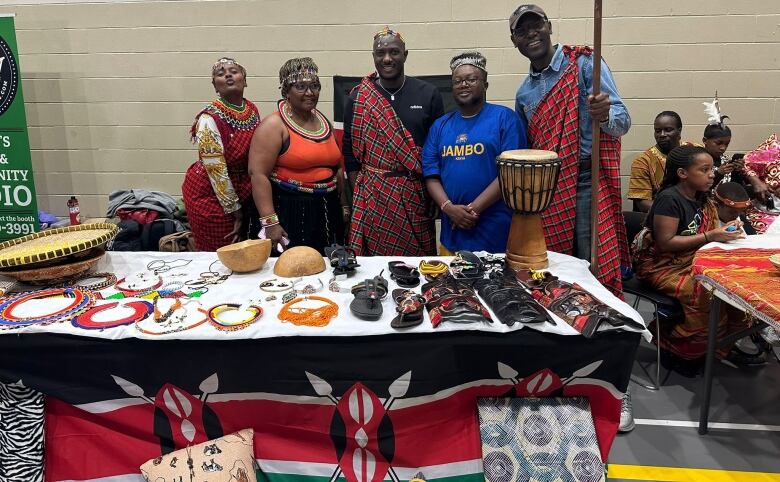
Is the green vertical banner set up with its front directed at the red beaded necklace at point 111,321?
yes

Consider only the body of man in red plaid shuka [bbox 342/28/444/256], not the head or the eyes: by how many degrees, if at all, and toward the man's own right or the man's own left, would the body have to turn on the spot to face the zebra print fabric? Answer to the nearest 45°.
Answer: approximately 45° to the man's own right

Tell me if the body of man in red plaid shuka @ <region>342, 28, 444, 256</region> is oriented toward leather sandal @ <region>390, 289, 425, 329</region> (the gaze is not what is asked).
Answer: yes

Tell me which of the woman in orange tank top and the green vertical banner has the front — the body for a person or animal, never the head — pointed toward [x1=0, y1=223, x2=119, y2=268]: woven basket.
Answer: the green vertical banner

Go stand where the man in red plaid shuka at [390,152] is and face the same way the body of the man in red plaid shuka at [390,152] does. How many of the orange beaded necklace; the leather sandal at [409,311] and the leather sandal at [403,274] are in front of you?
3

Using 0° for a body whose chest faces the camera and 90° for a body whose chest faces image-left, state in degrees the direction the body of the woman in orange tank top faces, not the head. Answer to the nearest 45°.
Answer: approximately 315°

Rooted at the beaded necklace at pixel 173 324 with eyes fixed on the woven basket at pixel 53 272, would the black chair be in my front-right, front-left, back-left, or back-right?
back-right

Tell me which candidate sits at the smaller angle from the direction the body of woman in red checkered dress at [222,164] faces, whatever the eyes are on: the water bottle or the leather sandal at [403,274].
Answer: the leather sandal

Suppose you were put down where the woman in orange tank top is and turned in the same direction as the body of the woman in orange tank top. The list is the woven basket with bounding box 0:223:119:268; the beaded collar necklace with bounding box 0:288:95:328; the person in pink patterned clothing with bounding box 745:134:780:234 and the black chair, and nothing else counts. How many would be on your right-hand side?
2

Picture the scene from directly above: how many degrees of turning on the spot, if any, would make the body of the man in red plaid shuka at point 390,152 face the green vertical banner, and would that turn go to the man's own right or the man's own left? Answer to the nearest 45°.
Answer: approximately 135° to the man's own right

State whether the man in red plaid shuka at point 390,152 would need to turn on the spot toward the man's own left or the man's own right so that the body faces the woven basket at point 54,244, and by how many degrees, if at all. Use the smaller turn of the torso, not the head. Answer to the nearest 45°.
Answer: approximately 45° to the man's own right
